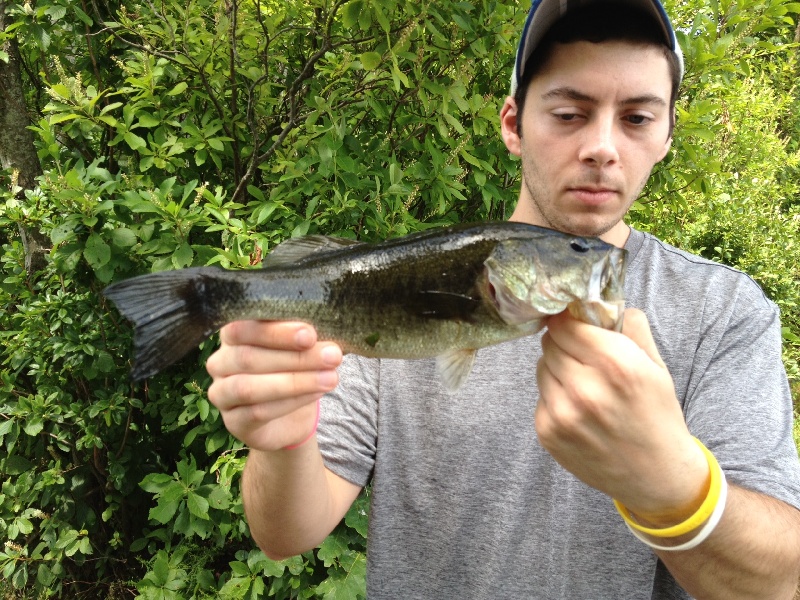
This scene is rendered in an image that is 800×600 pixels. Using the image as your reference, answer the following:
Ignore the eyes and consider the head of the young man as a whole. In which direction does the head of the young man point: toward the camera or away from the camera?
toward the camera

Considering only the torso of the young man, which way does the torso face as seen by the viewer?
toward the camera
